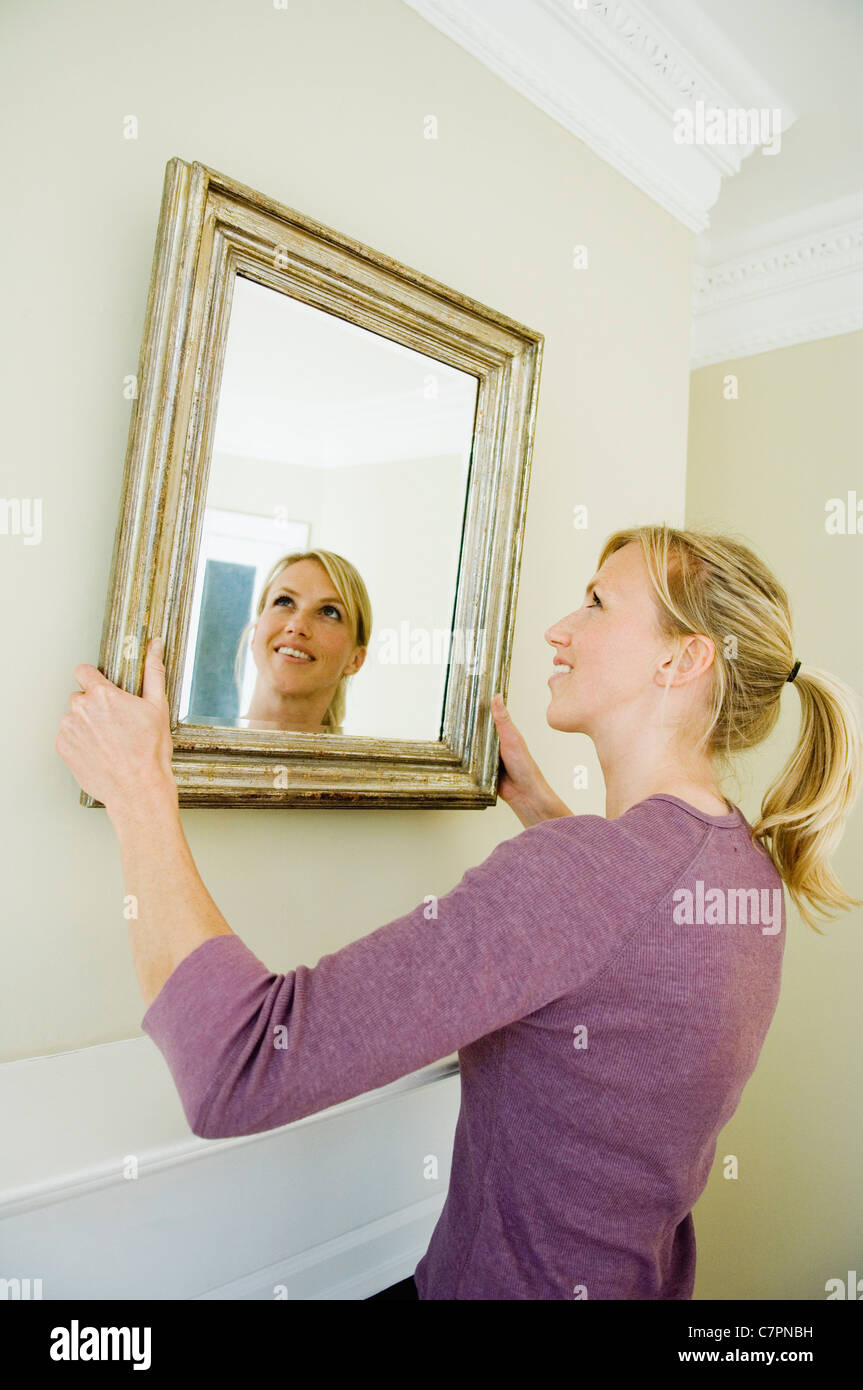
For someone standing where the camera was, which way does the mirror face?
facing the viewer and to the right of the viewer

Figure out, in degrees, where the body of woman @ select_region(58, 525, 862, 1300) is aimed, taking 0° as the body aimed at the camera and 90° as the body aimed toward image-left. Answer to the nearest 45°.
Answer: approximately 135°

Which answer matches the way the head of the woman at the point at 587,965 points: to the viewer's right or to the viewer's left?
to the viewer's left
